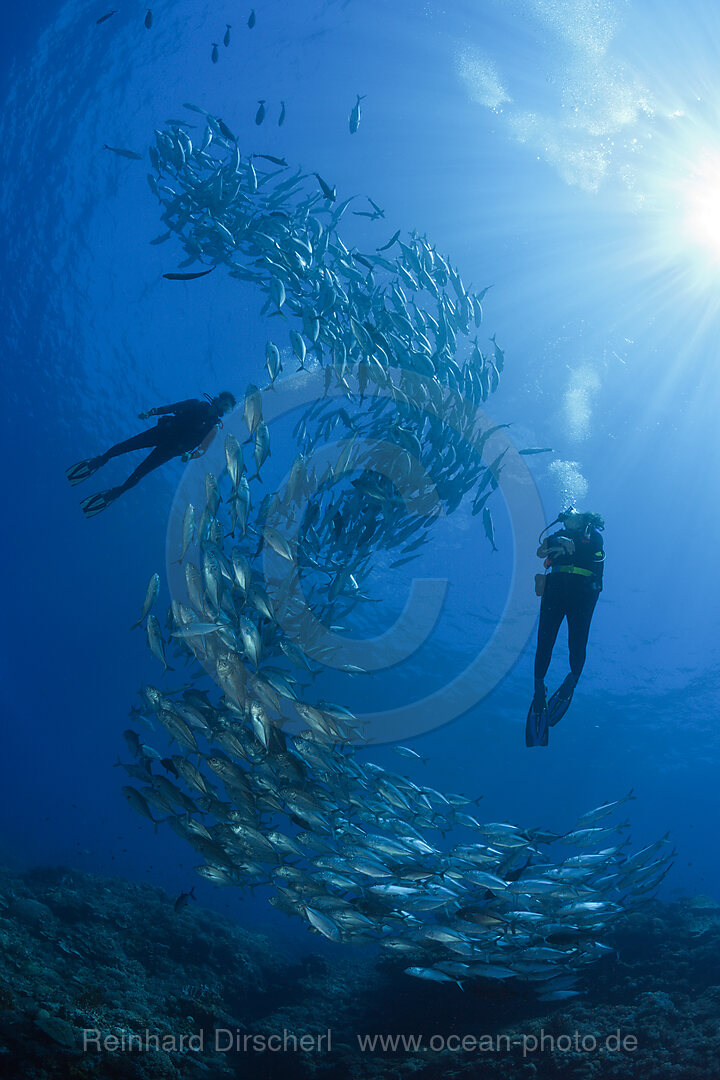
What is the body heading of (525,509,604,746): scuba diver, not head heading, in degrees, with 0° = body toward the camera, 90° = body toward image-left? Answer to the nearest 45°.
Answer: approximately 45°
